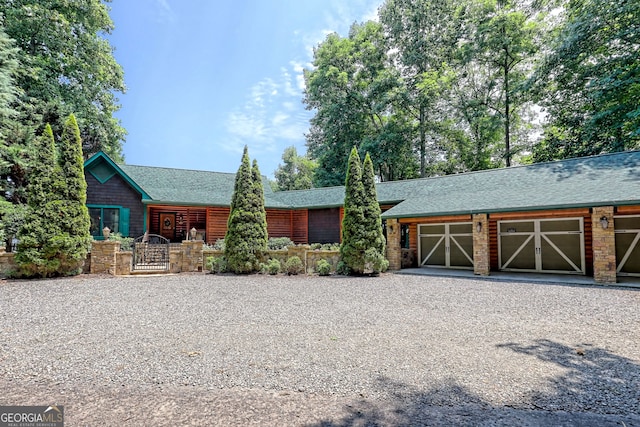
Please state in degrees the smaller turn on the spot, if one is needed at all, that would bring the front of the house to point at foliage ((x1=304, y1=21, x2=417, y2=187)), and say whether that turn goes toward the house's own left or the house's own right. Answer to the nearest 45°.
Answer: approximately 180°

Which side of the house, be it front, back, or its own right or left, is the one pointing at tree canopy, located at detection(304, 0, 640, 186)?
back

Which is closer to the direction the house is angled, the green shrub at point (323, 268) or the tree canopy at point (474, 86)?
the green shrub

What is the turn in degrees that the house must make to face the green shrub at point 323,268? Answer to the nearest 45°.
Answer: approximately 45° to its right

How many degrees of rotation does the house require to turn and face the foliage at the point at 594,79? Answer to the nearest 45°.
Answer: approximately 135° to its left

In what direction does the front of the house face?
toward the camera
